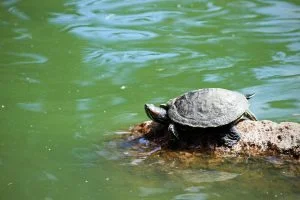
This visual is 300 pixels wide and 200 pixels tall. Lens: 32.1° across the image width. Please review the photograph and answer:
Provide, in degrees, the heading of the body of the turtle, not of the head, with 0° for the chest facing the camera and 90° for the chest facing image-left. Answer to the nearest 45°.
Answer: approximately 90°
